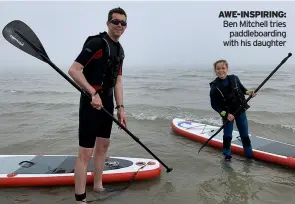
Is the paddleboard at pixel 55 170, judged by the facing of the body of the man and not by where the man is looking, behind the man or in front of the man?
behind

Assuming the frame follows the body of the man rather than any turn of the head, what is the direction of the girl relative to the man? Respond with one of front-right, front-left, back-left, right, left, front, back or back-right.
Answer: left

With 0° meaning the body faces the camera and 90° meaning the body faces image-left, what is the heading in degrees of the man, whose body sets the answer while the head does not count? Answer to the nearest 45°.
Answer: approximately 315°

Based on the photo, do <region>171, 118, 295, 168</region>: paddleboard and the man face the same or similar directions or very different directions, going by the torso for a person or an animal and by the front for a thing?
very different directions

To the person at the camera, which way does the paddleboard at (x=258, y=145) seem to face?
facing away from the viewer and to the left of the viewer

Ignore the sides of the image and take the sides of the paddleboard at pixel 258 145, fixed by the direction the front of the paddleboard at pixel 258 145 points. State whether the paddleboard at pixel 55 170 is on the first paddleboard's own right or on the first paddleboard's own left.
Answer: on the first paddleboard's own left

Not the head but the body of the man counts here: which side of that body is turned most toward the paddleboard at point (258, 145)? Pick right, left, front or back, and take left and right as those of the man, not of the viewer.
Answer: left
